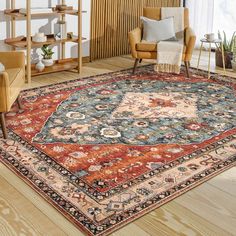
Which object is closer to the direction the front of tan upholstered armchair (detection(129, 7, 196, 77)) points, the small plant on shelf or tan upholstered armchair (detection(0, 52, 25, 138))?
the tan upholstered armchair

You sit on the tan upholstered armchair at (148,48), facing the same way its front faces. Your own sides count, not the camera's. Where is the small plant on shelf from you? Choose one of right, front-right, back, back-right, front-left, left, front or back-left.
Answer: right

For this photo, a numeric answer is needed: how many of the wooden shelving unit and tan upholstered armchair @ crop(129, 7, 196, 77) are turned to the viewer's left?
0

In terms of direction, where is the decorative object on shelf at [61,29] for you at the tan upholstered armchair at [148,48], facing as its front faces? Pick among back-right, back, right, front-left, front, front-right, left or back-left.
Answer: right

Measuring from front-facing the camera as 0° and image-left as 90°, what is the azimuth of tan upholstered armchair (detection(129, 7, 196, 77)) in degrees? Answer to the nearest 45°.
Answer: approximately 0°

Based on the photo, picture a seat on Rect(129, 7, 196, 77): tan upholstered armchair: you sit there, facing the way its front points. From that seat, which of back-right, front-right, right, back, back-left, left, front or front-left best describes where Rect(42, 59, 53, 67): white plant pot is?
right
